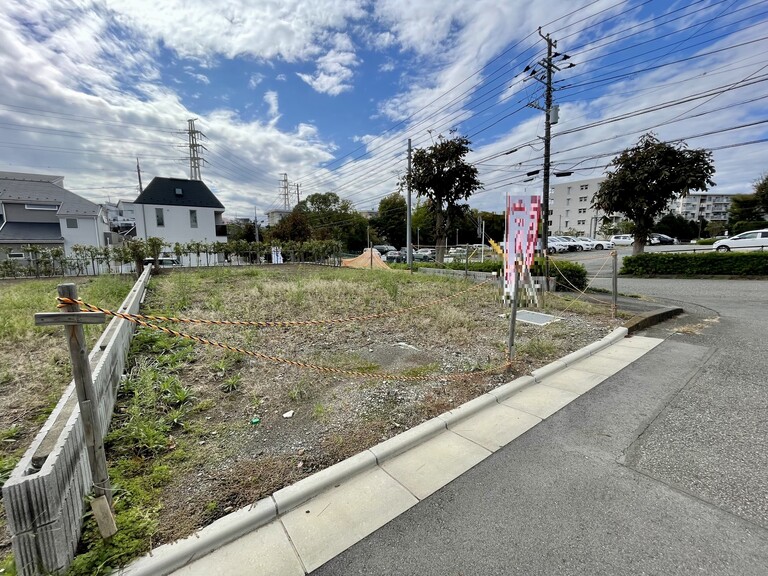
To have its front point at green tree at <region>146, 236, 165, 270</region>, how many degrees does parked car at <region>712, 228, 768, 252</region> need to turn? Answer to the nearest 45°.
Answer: approximately 45° to its left

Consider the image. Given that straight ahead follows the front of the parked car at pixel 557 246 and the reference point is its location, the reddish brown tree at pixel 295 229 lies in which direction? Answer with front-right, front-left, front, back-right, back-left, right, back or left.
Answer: back-right

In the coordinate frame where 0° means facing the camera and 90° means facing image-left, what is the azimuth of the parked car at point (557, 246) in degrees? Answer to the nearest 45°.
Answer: approximately 315°

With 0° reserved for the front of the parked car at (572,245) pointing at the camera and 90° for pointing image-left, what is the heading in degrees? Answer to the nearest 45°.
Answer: approximately 315°

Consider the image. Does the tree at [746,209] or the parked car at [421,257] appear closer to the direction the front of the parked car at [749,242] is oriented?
the parked car

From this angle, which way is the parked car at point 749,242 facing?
to the viewer's left
